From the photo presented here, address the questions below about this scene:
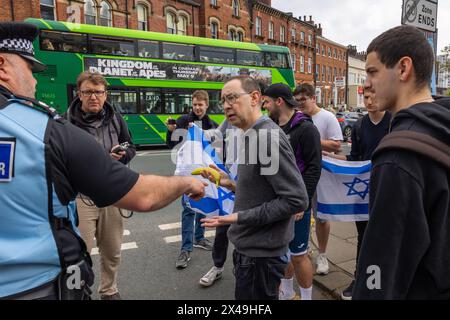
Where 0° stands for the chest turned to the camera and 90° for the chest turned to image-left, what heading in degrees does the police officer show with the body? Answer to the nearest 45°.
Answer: approximately 225°

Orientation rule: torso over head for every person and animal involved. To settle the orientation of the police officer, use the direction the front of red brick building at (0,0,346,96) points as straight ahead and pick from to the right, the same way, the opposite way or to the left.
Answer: to the left

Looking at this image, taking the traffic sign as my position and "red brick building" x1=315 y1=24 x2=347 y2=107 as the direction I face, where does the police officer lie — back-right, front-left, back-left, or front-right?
back-left

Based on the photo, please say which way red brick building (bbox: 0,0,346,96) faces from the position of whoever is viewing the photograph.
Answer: facing the viewer and to the right of the viewer

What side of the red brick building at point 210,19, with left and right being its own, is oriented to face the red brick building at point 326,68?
left

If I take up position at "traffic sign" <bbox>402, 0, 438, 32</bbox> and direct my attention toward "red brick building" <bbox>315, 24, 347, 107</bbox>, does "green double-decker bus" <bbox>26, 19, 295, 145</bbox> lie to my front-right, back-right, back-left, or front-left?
front-left

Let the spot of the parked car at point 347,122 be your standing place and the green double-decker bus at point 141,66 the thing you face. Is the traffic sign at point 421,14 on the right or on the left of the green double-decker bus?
left

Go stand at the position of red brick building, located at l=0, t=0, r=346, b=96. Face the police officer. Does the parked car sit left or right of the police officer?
left

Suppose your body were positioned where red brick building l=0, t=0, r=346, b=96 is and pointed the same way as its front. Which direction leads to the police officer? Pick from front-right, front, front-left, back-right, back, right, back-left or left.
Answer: front-right

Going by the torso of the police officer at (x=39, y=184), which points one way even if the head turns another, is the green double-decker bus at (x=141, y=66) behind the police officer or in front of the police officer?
in front

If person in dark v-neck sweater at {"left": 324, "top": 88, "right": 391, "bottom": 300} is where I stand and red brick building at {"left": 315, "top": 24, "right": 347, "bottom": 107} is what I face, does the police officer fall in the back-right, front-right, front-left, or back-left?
back-left

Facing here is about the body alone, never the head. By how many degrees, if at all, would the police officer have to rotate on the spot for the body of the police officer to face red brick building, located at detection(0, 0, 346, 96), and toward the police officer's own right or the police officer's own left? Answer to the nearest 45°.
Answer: approximately 45° to the police officer's own left

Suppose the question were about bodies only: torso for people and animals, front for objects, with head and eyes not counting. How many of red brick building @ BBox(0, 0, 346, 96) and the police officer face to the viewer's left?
0

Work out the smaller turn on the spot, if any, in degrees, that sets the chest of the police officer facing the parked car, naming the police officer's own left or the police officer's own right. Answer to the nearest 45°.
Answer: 0° — they already face it
